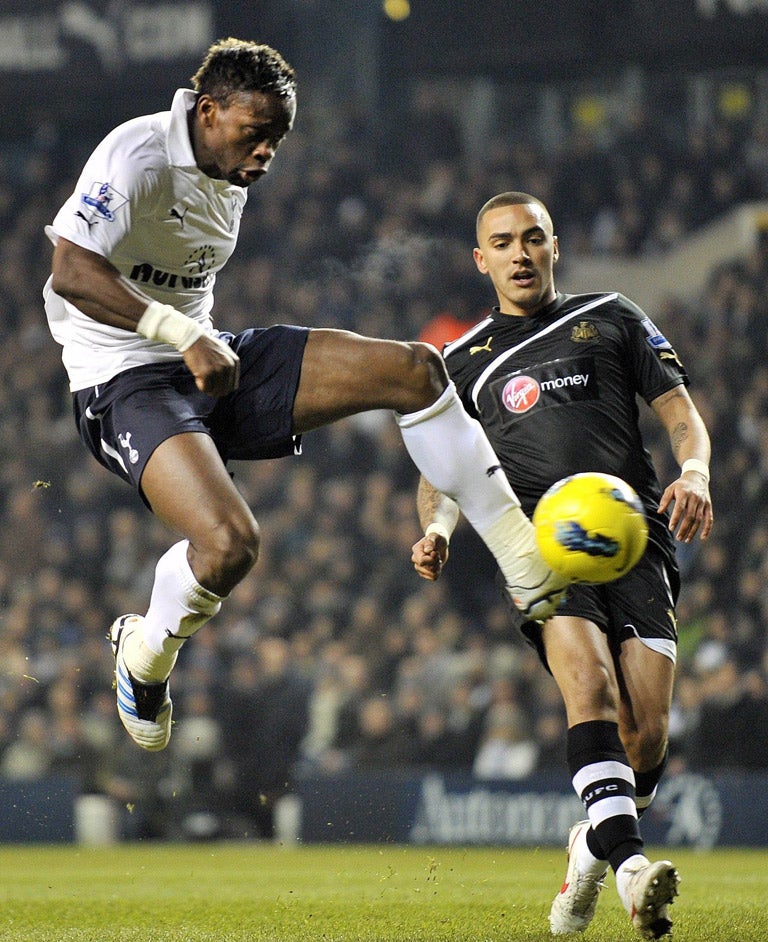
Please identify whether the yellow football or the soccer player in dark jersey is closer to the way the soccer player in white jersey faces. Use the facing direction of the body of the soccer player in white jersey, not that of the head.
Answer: the yellow football

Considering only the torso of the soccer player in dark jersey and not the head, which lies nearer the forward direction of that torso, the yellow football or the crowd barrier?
the yellow football

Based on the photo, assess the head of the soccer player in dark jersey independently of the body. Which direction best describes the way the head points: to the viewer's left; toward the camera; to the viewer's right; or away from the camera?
toward the camera

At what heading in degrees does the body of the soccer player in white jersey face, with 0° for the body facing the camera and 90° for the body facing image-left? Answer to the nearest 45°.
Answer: approximately 315°

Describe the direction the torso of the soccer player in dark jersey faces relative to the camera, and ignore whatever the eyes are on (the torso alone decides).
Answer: toward the camera

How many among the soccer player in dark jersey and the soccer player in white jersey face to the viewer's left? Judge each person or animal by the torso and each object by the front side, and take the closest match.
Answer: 0

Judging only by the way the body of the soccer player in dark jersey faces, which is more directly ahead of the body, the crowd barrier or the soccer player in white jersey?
the soccer player in white jersey

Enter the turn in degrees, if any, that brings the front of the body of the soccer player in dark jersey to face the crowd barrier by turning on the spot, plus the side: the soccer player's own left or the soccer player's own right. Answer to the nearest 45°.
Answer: approximately 180°

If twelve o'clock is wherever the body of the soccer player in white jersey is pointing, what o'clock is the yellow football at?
The yellow football is roughly at 11 o'clock from the soccer player in white jersey.
